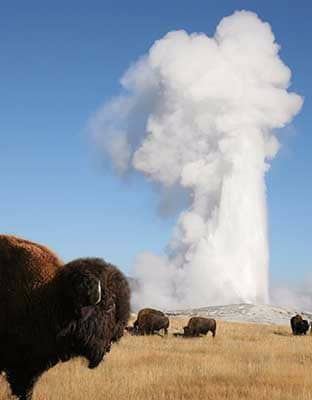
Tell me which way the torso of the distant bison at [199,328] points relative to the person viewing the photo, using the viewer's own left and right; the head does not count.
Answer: facing to the left of the viewer

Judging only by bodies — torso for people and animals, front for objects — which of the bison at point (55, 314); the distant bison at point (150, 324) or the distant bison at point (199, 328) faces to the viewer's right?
the bison

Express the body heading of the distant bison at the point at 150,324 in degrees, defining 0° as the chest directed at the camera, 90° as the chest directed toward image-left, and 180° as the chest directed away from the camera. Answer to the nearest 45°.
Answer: approximately 90°

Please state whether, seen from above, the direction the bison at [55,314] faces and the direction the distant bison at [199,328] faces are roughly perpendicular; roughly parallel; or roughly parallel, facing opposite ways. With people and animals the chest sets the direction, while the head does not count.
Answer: roughly parallel, facing opposite ways

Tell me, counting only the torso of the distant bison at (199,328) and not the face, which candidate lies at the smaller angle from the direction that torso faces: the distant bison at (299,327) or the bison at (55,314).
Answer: the bison

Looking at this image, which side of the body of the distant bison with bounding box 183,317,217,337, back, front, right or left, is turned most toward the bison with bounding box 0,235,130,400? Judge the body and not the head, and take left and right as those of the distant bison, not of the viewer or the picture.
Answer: left

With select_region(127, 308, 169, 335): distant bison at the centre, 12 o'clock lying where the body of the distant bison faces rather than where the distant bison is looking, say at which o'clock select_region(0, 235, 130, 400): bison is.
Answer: The bison is roughly at 9 o'clock from the distant bison.

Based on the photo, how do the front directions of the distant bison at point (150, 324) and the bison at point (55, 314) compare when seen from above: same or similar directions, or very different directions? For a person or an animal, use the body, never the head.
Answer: very different directions

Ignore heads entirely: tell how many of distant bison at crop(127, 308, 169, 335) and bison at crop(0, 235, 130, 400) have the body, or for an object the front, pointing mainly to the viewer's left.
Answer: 1

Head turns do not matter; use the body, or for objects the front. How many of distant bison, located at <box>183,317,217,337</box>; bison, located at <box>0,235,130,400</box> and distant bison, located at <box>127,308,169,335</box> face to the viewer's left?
2

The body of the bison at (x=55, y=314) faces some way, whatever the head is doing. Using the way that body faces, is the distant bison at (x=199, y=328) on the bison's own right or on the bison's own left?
on the bison's own left

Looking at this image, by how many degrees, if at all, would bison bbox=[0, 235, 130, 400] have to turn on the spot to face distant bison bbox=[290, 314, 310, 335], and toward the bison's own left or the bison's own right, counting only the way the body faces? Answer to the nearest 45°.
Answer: approximately 45° to the bison's own left

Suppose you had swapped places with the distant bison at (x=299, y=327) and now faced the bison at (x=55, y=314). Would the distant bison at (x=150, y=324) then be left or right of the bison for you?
right

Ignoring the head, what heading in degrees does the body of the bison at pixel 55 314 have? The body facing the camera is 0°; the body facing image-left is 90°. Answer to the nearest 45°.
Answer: approximately 270°
